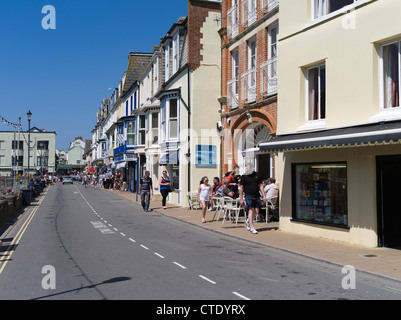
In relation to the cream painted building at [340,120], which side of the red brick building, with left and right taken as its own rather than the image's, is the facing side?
left

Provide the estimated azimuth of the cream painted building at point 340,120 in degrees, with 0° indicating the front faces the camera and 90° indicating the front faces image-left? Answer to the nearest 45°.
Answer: approximately 45°

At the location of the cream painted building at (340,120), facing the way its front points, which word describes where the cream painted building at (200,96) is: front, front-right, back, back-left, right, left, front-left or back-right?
right

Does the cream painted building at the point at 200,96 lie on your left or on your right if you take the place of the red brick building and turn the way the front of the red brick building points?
on your right

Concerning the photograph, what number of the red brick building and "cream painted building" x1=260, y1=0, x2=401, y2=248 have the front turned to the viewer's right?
0

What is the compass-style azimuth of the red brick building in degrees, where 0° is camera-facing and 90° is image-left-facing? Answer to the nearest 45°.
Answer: approximately 45°

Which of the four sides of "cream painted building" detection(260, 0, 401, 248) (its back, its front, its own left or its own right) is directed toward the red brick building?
right
